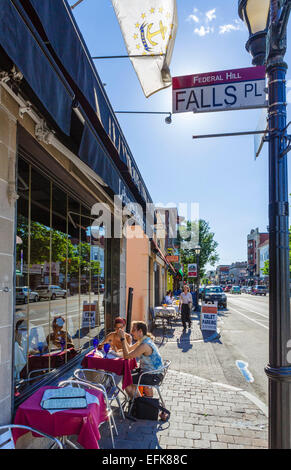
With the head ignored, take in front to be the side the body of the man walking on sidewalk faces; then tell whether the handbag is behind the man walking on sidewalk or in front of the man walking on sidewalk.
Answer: in front

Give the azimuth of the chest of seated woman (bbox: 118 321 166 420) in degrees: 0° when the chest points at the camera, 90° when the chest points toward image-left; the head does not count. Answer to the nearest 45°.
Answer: approximately 90°

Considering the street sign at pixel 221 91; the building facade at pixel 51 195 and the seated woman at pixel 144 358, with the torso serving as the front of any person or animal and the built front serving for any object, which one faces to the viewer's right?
the building facade

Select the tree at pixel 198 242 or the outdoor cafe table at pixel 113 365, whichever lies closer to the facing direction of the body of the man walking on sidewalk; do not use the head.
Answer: the outdoor cafe table

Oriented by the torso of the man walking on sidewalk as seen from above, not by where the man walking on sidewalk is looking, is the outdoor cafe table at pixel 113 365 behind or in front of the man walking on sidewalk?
in front

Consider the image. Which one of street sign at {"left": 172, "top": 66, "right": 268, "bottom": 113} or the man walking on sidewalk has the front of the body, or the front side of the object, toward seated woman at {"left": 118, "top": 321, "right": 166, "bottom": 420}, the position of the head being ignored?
the man walking on sidewalk

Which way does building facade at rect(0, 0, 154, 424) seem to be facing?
to the viewer's right

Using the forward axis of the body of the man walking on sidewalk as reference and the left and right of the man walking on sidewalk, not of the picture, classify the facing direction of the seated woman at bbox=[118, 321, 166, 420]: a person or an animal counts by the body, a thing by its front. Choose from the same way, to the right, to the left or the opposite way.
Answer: to the right

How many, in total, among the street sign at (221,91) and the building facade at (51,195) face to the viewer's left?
0

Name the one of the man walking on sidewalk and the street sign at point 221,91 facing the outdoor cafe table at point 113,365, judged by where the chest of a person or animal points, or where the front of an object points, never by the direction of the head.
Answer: the man walking on sidewalk

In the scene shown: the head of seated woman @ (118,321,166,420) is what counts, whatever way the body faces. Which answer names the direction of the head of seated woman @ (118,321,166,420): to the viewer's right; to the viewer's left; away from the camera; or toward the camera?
to the viewer's left
